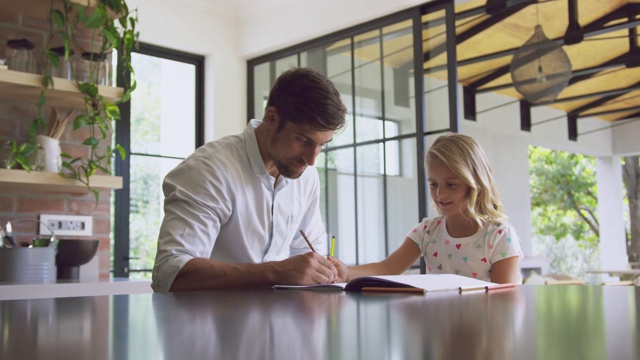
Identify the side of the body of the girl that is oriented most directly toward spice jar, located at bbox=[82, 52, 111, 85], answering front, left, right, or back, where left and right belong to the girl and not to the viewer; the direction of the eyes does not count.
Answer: right

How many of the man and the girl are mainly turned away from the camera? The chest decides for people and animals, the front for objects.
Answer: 0

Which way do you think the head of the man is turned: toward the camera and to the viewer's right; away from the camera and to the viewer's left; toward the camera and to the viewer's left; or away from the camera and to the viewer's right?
toward the camera and to the viewer's right

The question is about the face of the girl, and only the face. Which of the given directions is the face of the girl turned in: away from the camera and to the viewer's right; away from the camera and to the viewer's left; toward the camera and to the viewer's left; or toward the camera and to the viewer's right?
toward the camera and to the viewer's left

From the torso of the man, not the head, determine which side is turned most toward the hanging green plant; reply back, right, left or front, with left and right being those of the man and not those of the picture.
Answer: back

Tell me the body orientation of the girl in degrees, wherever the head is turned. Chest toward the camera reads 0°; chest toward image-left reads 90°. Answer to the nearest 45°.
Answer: approximately 45°

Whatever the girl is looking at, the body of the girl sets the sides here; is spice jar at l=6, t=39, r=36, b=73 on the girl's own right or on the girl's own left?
on the girl's own right

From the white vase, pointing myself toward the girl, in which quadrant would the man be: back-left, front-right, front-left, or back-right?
front-right

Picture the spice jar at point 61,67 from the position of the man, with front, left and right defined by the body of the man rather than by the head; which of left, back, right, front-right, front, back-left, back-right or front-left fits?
back

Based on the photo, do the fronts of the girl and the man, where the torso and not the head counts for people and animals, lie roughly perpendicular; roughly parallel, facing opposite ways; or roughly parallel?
roughly perpendicular

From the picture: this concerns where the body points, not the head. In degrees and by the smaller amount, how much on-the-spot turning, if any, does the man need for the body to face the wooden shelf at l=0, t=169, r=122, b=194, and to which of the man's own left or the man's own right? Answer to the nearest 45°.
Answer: approximately 180°

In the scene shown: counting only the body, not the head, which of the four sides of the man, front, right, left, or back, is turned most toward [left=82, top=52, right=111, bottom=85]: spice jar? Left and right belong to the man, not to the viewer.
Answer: back

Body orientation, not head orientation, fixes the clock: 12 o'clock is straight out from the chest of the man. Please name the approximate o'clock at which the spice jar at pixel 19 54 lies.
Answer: The spice jar is roughly at 6 o'clock from the man.

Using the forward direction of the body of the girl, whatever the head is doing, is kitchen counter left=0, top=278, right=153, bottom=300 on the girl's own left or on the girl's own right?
on the girl's own right
